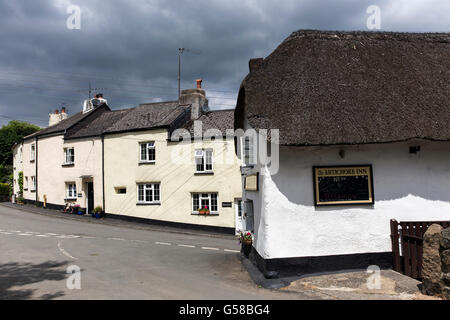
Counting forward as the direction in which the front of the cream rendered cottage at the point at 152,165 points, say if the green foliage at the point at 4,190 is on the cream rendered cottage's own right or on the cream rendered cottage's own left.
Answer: on the cream rendered cottage's own right

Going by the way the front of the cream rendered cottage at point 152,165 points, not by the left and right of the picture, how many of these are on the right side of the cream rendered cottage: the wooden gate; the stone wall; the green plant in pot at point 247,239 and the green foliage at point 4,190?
1

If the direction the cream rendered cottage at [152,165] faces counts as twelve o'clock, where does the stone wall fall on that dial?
The stone wall is roughly at 10 o'clock from the cream rendered cottage.

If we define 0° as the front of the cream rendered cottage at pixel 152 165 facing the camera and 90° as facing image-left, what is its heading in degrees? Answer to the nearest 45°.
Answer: approximately 45°

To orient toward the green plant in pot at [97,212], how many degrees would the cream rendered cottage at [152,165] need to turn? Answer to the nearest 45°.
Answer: approximately 90° to its right

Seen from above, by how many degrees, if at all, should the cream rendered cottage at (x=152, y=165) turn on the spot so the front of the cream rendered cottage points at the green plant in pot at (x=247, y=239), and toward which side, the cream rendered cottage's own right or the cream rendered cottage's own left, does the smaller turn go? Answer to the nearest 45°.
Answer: approximately 45° to the cream rendered cottage's own left

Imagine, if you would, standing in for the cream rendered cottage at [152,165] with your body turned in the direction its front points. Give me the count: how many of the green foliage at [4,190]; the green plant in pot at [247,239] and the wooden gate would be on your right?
1

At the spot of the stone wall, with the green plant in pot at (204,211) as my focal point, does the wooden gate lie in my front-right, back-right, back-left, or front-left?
front-right

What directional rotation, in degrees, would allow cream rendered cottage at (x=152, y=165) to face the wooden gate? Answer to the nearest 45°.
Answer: approximately 45° to its left
